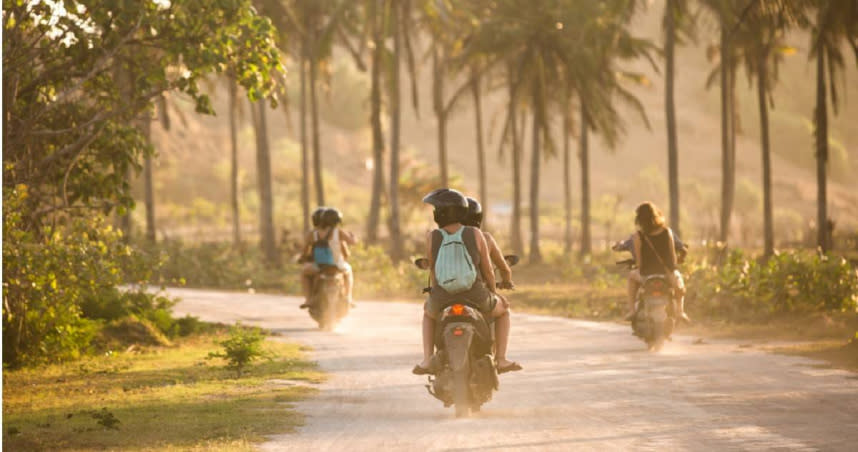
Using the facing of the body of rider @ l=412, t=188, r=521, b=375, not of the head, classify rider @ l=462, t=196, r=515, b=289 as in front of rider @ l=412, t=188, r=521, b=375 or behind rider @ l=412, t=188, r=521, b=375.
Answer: in front

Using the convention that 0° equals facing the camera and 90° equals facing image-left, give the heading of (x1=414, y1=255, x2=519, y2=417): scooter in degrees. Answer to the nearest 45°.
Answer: approximately 180°

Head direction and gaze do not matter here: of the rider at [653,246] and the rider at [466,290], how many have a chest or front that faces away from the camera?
2

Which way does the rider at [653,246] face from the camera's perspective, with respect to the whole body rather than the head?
away from the camera

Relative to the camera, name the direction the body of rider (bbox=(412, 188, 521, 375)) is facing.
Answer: away from the camera

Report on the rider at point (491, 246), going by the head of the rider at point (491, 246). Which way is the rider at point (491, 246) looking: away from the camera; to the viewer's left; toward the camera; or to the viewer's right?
away from the camera

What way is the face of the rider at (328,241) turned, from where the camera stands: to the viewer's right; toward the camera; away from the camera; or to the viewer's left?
away from the camera

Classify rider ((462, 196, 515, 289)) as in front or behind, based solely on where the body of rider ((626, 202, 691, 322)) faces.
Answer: behind

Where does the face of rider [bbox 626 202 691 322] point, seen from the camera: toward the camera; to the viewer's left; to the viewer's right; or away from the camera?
away from the camera

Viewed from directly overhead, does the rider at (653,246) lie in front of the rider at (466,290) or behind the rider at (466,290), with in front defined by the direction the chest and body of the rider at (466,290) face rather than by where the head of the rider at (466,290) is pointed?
in front
